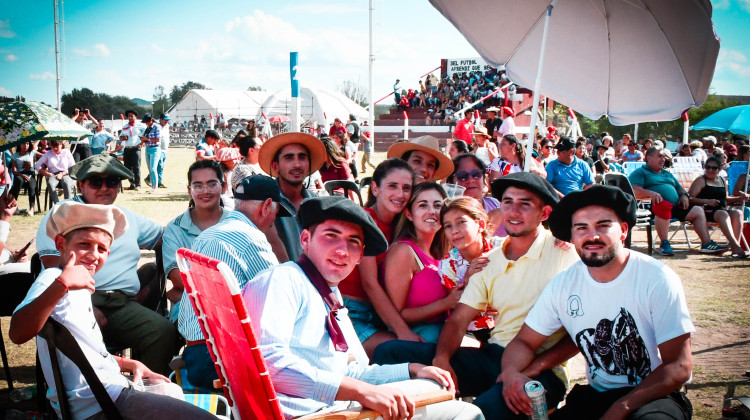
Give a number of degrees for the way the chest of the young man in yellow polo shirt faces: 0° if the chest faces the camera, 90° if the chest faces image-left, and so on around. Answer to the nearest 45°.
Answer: approximately 45°

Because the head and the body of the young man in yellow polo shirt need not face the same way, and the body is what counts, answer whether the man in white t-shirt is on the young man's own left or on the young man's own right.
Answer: on the young man's own left

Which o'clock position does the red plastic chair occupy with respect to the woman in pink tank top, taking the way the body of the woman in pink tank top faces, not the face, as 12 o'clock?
The red plastic chair is roughly at 2 o'clock from the woman in pink tank top.

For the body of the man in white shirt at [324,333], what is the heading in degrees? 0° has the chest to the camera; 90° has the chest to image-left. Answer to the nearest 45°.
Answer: approximately 315°

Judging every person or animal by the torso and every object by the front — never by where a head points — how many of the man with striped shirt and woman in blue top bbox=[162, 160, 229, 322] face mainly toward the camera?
1

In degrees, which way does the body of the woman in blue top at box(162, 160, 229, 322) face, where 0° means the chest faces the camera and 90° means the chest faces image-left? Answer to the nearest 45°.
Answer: approximately 0°

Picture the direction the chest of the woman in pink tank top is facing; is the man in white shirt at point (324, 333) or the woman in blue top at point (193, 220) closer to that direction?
the man in white shirt

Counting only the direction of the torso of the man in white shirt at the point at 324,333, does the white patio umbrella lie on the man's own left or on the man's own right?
on the man's own left

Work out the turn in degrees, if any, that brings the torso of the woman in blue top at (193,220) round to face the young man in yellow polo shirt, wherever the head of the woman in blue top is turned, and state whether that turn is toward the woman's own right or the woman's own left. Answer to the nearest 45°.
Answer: approximately 45° to the woman's own left
